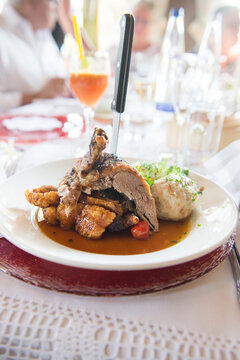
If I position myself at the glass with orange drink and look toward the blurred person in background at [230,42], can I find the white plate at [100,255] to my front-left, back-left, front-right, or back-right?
back-right

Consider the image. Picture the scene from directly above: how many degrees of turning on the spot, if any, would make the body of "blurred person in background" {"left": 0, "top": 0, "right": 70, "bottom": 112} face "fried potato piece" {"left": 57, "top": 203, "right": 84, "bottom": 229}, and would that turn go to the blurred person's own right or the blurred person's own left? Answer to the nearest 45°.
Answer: approximately 45° to the blurred person's own right

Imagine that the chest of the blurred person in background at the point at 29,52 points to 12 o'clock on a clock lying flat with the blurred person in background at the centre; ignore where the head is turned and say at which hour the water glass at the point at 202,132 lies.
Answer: The water glass is roughly at 1 o'clock from the blurred person in background.

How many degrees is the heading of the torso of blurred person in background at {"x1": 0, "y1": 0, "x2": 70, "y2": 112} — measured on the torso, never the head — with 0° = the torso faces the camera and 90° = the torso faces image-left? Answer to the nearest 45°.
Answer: approximately 315°

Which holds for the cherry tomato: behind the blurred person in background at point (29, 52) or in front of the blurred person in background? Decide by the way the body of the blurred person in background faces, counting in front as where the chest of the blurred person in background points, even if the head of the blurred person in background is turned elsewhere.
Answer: in front

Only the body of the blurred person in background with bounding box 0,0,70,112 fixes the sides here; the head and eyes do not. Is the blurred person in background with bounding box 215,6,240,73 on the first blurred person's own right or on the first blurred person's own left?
on the first blurred person's own left

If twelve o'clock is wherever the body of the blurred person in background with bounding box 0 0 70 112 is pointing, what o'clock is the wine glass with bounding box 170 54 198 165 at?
The wine glass is roughly at 1 o'clock from the blurred person in background.

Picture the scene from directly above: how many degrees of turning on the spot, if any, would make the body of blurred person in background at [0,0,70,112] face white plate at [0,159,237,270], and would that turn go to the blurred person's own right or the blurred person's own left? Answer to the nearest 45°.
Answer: approximately 45° to the blurred person's own right
